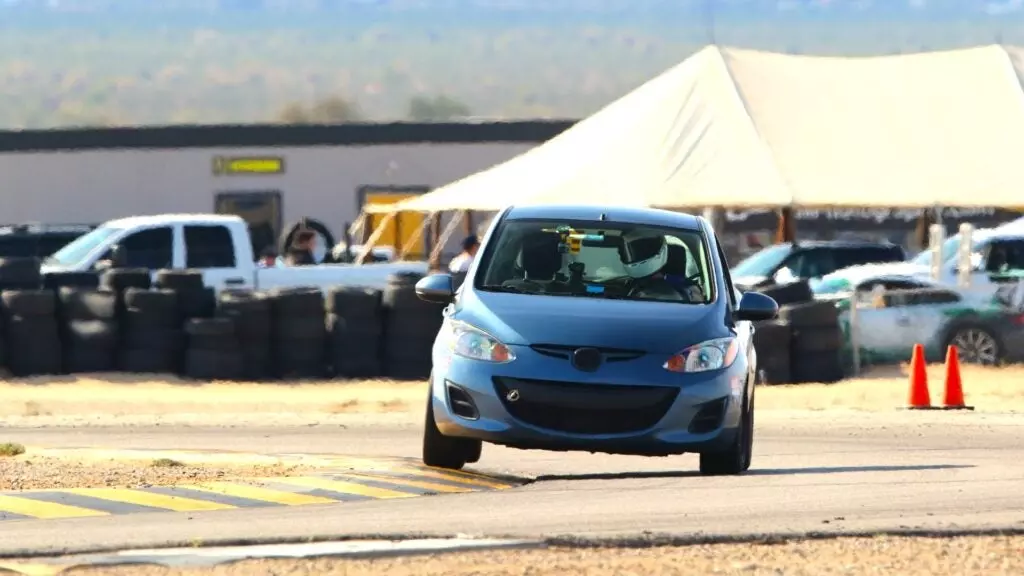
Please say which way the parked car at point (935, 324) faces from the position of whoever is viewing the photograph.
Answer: facing to the left of the viewer

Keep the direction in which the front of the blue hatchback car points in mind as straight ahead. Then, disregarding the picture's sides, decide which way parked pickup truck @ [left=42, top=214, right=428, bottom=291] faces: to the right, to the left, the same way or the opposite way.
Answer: to the right

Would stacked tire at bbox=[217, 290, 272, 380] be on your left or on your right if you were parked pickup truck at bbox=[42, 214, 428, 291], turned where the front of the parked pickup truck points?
on your left

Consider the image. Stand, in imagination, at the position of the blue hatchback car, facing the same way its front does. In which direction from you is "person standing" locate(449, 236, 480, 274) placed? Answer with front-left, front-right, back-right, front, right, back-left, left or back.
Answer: back

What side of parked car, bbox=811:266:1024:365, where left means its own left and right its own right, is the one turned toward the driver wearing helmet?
left

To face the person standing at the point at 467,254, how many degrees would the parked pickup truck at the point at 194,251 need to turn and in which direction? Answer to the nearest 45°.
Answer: approximately 180°

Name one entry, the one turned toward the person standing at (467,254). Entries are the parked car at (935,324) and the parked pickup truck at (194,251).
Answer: the parked car at (935,324)

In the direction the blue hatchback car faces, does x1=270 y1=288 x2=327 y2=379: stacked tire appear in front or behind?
behind

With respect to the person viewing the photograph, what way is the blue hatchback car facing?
facing the viewer

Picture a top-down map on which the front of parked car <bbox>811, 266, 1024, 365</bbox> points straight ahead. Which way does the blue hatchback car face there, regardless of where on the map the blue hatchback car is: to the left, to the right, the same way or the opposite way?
to the left

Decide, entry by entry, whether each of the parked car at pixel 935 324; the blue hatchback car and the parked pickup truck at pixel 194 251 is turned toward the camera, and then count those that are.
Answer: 1

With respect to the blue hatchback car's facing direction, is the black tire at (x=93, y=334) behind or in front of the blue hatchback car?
behind

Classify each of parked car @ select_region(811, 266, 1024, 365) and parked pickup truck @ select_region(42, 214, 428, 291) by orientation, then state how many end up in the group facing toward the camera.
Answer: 0

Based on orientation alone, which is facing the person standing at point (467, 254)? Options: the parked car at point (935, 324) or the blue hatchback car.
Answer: the parked car

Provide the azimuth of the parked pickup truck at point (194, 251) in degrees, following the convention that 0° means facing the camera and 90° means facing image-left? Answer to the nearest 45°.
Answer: approximately 90°
